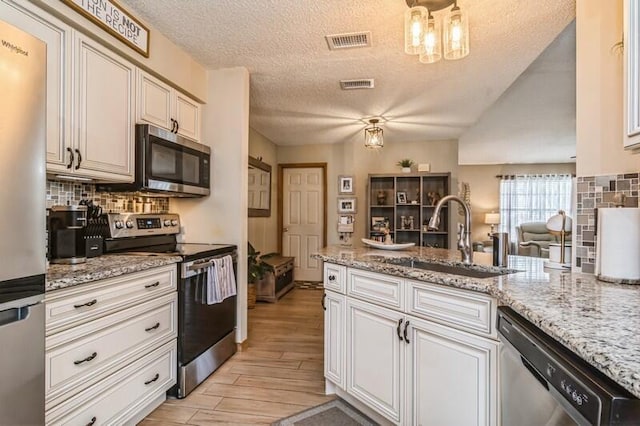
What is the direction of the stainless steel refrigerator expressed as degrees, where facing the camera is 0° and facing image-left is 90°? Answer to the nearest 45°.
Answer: approximately 315°

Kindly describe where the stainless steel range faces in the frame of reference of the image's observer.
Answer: facing the viewer and to the right of the viewer

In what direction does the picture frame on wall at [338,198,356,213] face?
toward the camera

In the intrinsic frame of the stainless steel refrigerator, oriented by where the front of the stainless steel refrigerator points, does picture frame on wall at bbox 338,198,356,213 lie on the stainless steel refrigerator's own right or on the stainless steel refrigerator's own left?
on the stainless steel refrigerator's own left

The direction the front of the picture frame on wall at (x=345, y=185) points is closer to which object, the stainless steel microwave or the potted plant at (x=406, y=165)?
the stainless steel microwave

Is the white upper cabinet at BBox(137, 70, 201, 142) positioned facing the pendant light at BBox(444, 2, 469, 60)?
yes

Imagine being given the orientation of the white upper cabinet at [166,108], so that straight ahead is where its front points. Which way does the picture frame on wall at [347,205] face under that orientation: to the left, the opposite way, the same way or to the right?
to the right

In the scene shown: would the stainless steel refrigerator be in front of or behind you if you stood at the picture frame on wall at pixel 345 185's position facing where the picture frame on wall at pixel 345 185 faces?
in front

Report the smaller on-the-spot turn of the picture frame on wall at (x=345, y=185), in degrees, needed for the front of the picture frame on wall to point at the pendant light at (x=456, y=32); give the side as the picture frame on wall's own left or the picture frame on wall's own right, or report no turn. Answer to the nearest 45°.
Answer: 0° — it already faces it

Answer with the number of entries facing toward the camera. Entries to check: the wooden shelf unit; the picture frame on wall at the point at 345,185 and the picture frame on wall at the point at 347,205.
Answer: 3

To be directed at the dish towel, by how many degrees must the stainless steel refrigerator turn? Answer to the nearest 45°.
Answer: approximately 90° to its left

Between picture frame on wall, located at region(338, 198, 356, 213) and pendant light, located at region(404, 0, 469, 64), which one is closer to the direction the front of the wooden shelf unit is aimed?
the pendant light

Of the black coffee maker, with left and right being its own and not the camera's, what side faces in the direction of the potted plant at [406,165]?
left

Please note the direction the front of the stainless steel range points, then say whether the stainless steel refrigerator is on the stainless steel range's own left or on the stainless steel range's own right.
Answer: on the stainless steel range's own right
